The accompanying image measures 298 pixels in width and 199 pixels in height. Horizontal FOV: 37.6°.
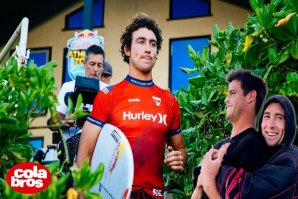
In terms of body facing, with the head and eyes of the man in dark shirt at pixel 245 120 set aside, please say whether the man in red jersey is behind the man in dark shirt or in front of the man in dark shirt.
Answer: in front

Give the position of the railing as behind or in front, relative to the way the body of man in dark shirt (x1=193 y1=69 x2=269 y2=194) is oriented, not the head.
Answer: in front

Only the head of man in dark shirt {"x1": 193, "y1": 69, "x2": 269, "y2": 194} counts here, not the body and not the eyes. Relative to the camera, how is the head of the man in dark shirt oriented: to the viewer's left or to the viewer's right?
to the viewer's left

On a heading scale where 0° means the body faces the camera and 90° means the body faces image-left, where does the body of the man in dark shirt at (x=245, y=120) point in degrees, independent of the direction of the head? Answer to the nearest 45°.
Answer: approximately 90°
